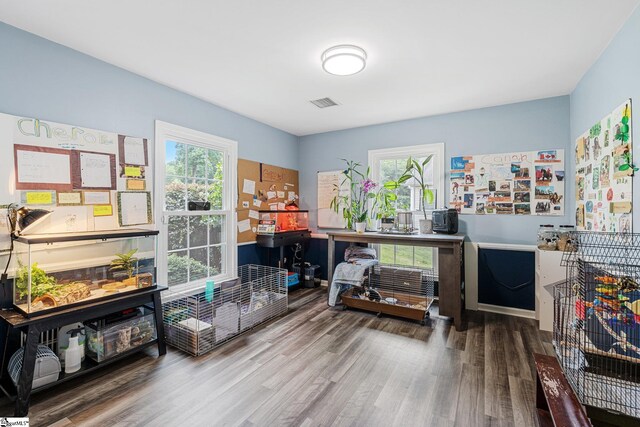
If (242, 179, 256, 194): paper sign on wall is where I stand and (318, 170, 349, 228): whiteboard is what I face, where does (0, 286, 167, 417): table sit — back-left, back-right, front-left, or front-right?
back-right

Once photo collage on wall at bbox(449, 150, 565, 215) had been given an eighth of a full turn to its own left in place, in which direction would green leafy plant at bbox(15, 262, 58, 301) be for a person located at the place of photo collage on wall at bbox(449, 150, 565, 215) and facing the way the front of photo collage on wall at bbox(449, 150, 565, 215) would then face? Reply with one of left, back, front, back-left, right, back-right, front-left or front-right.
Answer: right

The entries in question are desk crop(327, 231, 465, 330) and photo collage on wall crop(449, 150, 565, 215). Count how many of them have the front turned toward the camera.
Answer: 2

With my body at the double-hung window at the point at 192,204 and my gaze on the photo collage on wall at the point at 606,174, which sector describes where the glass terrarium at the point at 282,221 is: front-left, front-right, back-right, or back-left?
front-left

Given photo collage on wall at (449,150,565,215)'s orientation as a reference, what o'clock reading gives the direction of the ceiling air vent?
The ceiling air vent is roughly at 2 o'clock from the photo collage on wall.

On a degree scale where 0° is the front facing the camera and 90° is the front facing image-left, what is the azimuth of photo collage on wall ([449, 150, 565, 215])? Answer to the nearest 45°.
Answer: approximately 0°

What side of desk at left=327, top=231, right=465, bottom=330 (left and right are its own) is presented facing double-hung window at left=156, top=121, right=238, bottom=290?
right

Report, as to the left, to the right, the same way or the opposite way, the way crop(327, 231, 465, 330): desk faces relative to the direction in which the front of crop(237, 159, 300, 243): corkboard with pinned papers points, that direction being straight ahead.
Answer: to the right

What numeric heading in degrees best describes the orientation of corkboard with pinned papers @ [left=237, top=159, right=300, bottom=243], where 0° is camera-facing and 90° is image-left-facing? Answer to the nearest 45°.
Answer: approximately 315°

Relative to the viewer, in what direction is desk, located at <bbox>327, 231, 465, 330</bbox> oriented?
toward the camera
